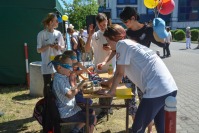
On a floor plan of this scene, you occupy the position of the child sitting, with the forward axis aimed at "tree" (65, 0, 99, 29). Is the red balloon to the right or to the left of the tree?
right

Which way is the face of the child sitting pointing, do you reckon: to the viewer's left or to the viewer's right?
to the viewer's right

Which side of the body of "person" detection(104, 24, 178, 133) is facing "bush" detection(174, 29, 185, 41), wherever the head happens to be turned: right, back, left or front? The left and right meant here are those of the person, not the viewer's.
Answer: right

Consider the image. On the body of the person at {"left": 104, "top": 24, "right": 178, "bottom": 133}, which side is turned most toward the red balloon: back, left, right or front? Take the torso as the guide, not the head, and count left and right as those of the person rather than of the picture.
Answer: right

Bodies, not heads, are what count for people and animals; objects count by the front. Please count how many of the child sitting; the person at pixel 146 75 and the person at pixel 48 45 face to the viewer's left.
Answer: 1

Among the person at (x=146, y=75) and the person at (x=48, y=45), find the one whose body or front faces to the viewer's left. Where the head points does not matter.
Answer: the person at (x=146, y=75)

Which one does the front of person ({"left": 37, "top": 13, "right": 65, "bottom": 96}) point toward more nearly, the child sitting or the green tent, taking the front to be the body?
the child sitting

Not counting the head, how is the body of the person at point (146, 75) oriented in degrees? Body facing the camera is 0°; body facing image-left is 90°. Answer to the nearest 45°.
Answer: approximately 90°

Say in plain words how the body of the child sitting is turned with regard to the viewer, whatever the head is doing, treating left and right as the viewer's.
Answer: facing to the right of the viewer

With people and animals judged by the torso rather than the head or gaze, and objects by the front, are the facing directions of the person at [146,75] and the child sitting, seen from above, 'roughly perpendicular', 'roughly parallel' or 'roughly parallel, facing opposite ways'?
roughly parallel, facing opposite ways

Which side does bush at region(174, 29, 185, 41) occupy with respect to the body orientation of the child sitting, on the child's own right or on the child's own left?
on the child's own left

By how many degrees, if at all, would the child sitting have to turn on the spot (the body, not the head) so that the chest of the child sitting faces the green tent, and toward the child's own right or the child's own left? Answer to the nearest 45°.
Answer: approximately 90° to the child's own left
